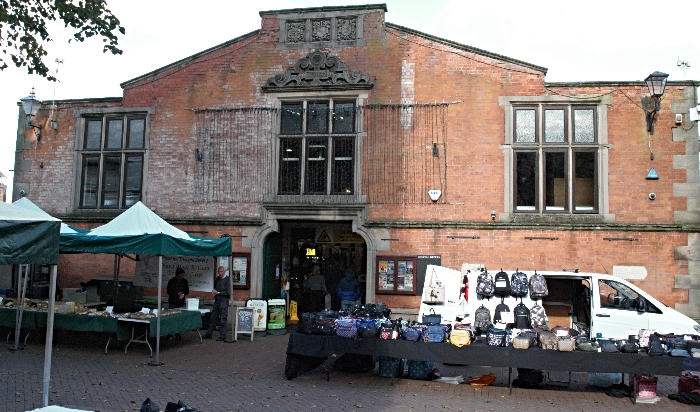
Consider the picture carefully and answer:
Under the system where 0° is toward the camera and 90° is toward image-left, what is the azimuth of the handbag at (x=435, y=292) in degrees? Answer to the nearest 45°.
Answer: approximately 0°

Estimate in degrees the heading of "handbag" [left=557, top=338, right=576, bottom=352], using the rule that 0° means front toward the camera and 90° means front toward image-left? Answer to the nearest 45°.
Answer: approximately 0°

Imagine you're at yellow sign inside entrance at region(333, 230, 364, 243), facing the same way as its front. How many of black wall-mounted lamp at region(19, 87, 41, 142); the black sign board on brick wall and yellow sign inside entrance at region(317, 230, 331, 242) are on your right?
2

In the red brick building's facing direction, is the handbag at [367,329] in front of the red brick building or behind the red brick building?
in front

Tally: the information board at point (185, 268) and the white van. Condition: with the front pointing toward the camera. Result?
1

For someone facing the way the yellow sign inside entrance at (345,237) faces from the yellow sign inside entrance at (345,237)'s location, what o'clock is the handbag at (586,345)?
The handbag is roughly at 11 o'clock from the yellow sign inside entrance.

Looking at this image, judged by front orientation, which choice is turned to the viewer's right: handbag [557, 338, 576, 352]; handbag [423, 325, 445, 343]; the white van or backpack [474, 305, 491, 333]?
the white van
